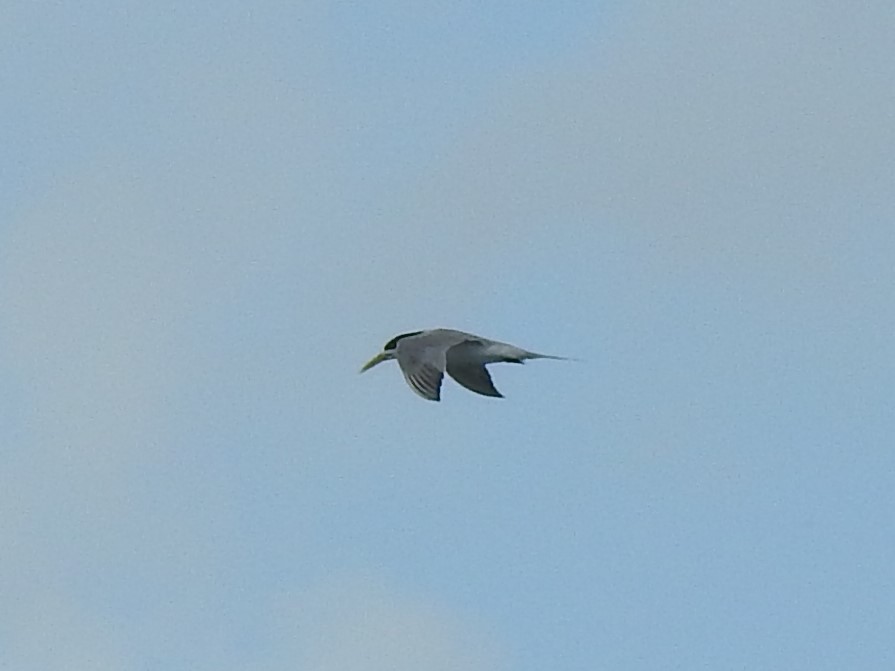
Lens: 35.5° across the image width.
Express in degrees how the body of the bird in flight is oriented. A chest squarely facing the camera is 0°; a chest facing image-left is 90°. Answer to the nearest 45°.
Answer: approximately 90°
